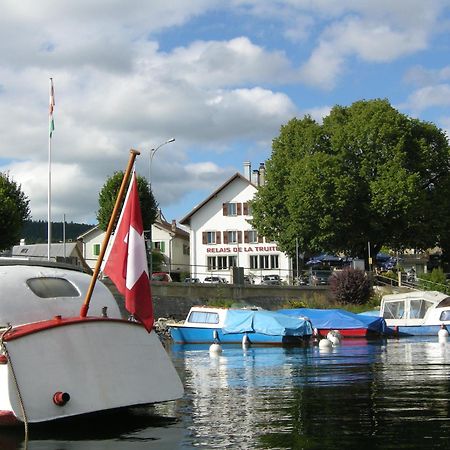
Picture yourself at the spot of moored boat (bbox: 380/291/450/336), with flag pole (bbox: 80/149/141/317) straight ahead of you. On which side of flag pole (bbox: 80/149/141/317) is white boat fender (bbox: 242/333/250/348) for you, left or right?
right

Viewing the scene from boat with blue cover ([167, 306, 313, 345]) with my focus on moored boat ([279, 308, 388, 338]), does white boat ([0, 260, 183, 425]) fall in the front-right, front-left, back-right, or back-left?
back-right

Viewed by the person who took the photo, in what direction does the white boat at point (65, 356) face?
facing away from the viewer and to the left of the viewer
